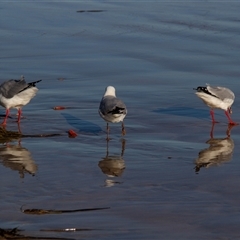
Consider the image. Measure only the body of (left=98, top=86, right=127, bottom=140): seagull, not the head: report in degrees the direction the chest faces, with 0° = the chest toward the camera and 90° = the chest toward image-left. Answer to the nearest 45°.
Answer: approximately 135°

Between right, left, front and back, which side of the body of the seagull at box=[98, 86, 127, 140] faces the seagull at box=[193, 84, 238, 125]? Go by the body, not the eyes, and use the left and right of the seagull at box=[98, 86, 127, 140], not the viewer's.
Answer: right

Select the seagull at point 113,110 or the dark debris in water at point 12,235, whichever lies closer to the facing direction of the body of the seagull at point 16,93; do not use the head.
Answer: the dark debris in water

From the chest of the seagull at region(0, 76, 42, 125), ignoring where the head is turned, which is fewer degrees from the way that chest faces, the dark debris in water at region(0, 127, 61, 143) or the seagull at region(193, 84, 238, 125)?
the dark debris in water

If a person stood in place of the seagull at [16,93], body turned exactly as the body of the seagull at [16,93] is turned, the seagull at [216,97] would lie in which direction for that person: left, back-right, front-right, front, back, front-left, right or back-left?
back

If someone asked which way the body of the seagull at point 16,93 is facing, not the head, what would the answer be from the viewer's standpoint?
to the viewer's left

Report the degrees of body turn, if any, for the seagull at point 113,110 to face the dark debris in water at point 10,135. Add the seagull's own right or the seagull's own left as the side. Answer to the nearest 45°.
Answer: approximately 45° to the seagull's own left

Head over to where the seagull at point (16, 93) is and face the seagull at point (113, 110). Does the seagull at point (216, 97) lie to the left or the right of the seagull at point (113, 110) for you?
left

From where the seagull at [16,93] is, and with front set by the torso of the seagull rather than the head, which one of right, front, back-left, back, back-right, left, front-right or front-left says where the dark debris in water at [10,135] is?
left

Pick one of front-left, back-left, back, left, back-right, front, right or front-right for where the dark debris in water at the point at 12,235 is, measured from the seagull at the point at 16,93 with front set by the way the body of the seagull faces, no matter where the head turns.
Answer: left

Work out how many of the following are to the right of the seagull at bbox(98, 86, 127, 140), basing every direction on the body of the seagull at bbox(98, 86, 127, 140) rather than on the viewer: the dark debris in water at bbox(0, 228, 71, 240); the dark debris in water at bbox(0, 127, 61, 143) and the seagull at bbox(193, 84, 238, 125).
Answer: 1

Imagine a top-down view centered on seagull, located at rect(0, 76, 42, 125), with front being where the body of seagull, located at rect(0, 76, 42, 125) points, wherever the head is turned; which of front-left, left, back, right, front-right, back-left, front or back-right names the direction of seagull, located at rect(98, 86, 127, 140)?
back-left
